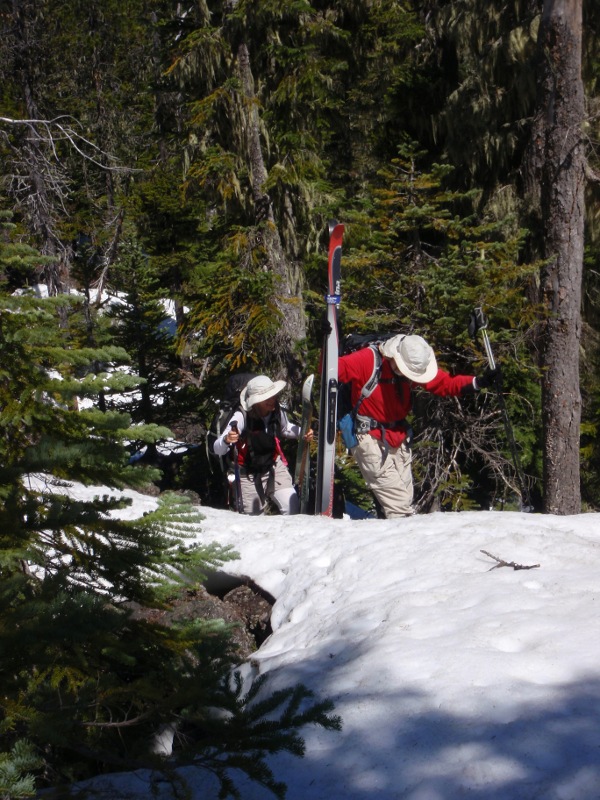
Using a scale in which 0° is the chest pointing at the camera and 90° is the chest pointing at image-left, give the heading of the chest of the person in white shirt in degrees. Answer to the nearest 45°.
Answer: approximately 0°

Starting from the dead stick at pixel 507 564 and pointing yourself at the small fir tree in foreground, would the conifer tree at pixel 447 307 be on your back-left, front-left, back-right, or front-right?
back-right

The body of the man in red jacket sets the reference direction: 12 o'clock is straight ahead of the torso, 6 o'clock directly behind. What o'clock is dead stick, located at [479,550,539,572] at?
The dead stick is roughly at 1 o'clock from the man in red jacket.

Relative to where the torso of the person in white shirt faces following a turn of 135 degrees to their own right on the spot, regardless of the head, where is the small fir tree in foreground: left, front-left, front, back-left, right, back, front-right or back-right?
back-left

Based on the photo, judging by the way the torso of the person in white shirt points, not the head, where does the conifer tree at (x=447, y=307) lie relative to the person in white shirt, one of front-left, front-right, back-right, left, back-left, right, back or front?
back-left

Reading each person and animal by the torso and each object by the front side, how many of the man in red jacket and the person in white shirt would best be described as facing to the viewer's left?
0

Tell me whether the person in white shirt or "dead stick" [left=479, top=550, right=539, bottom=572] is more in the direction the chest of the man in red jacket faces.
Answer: the dead stick

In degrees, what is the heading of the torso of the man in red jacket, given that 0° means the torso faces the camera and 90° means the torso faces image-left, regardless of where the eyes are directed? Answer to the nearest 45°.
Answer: approximately 315°
